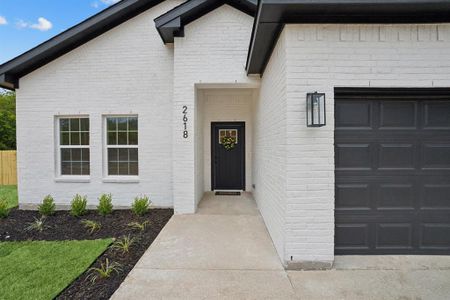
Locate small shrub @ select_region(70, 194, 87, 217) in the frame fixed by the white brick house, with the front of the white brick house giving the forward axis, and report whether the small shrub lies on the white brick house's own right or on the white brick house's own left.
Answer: on the white brick house's own right

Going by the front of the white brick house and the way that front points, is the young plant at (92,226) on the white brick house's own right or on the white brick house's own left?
on the white brick house's own right

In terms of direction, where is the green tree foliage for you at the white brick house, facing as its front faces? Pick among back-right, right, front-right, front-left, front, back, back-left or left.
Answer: back-right

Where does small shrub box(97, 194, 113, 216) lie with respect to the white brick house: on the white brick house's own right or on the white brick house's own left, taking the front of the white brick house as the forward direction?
on the white brick house's own right

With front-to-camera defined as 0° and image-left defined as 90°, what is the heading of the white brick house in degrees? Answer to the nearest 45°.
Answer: approximately 0°

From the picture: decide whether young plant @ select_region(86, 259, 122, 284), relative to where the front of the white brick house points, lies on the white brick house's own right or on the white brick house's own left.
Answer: on the white brick house's own right
